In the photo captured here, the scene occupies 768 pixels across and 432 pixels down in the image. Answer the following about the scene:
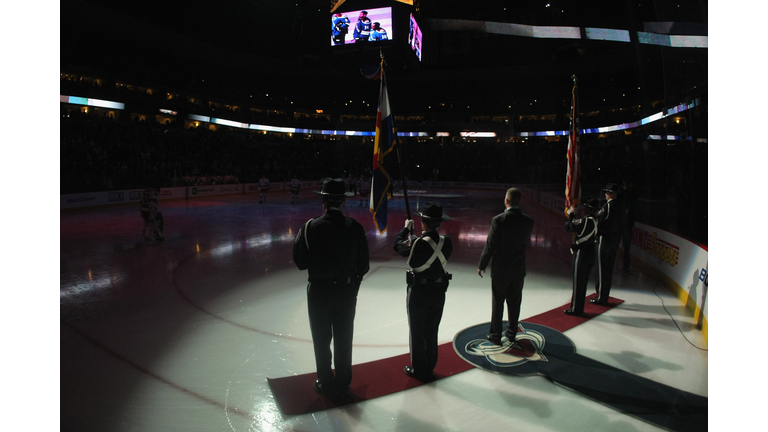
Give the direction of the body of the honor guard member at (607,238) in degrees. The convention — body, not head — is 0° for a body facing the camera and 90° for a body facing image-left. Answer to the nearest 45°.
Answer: approximately 135°

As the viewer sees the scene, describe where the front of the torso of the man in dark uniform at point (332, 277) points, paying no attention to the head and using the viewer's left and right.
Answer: facing away from the viewer

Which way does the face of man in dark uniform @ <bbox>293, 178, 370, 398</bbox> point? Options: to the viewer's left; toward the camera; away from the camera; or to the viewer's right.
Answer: away from the camera

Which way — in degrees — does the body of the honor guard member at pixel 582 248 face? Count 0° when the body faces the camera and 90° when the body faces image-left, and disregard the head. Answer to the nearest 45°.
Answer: approximately 135°

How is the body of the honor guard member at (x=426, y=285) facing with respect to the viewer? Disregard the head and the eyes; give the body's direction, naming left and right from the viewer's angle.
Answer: facing away from the viewer and to the left of the viewer

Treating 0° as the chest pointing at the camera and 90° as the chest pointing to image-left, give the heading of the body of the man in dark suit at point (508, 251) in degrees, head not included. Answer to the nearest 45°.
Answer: approximately 135°

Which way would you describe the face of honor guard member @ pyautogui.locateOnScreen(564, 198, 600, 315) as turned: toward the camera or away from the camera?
away from the camera
